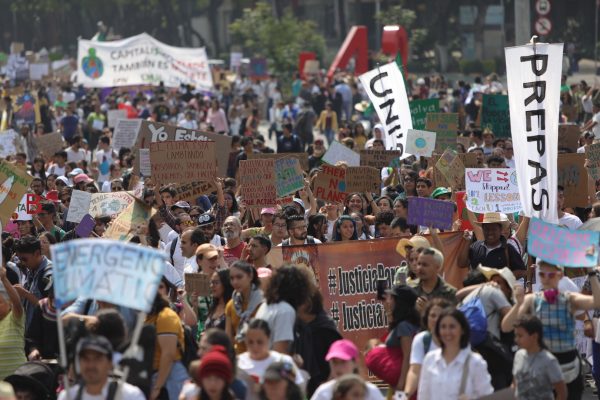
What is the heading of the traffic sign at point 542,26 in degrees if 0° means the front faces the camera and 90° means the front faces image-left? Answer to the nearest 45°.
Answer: approximately 0°

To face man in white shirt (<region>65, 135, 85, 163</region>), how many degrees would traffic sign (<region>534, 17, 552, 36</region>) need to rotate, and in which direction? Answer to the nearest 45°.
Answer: approximately 45° to its right

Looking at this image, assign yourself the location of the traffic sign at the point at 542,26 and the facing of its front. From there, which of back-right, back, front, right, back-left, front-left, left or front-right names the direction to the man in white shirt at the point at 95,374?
front

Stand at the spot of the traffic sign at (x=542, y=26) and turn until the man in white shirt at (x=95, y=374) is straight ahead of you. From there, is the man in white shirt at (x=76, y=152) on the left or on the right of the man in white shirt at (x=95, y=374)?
right

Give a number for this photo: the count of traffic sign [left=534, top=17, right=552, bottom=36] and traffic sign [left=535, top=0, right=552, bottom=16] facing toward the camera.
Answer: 2

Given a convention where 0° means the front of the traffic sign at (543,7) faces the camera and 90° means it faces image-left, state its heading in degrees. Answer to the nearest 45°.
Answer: approximately 0°

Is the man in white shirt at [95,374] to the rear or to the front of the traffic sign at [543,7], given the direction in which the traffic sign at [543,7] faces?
to the front
